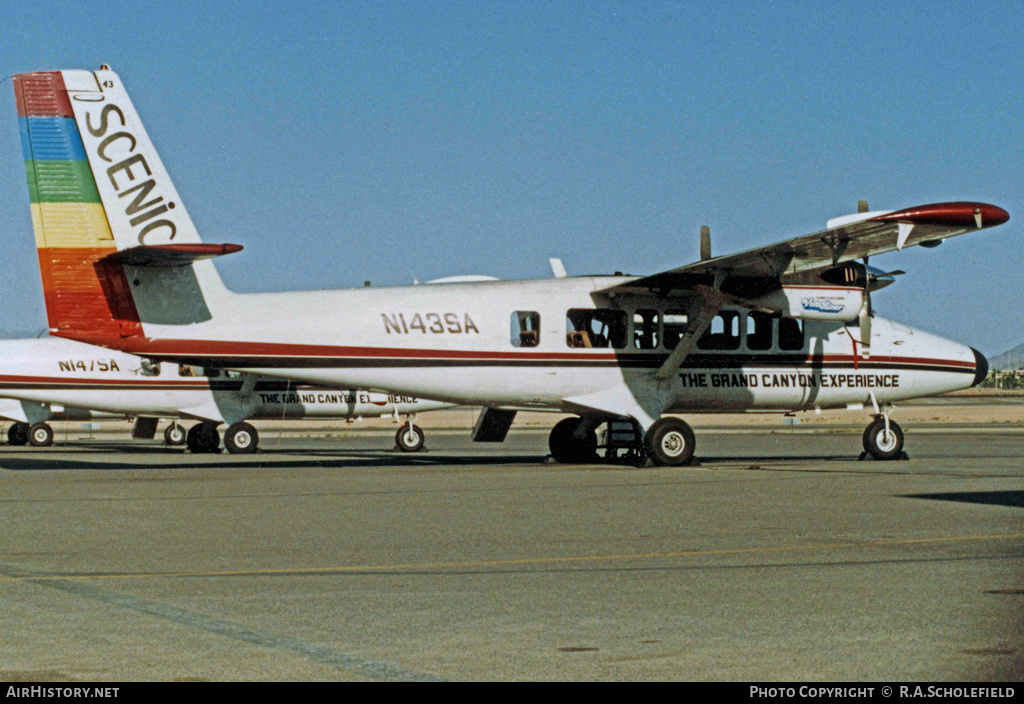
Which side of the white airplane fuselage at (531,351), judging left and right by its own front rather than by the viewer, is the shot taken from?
right

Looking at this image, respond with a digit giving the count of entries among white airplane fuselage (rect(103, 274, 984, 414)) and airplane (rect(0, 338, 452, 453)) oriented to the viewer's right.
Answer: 2

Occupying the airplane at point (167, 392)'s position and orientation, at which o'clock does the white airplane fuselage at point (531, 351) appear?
The white airplane fuselage is roughly at 2 o'clock from the airplane.

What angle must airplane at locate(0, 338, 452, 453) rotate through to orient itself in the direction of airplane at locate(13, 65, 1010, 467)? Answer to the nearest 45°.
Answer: approximately 45° to its right

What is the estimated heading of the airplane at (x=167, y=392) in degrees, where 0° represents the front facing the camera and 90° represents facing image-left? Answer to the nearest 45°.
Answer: approximately 270°

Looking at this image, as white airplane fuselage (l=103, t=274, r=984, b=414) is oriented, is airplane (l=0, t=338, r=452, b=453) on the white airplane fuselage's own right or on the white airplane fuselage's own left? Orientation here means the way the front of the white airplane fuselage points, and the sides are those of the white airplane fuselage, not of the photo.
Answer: on the white airplane fuselage's own left
